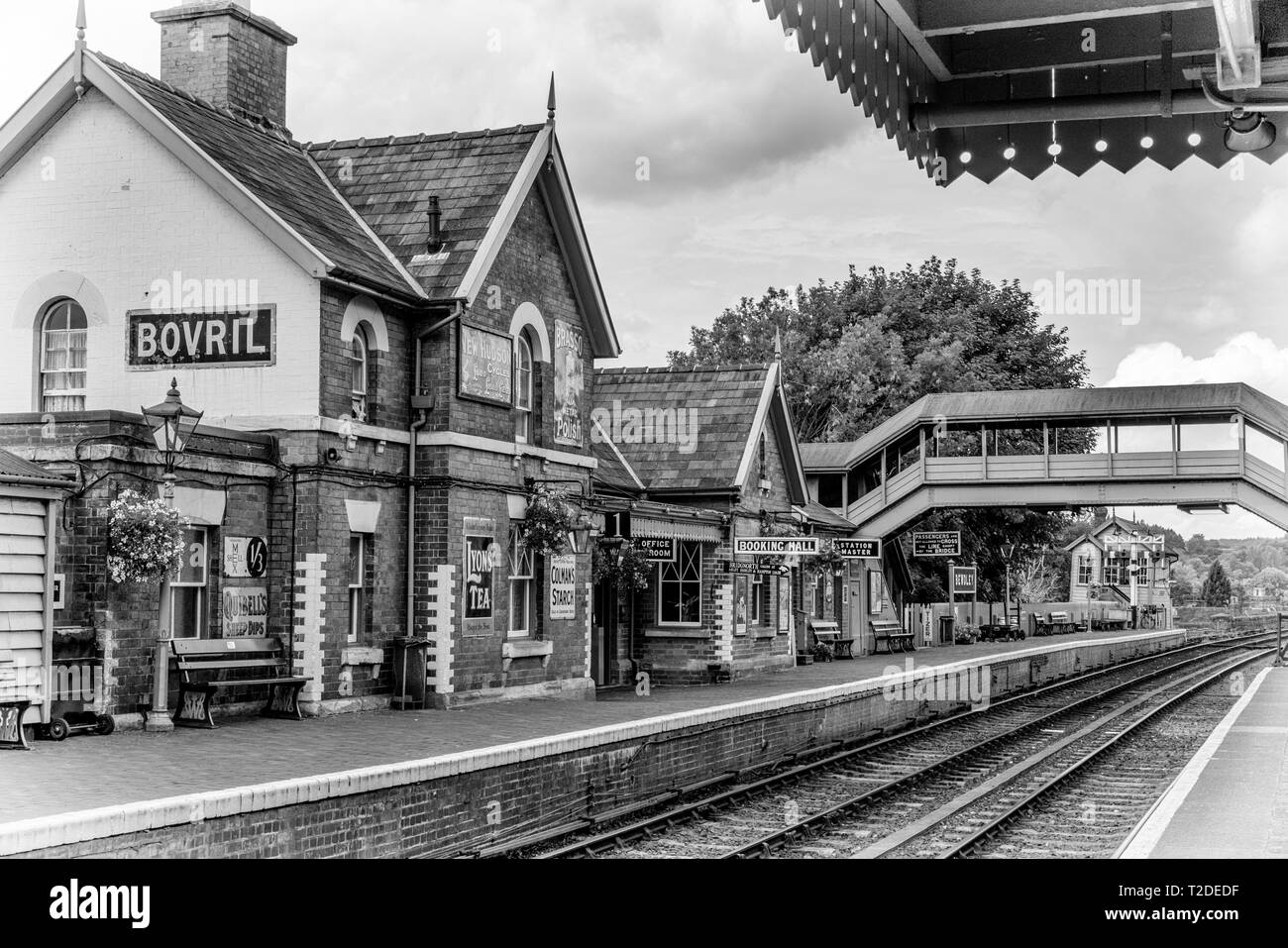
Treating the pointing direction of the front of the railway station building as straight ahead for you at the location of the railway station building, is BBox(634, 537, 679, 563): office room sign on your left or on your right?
on your left

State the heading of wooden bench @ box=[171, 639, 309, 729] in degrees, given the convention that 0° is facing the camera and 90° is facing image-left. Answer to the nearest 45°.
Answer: approximately 315°

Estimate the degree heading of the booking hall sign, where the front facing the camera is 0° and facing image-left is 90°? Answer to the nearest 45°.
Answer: approximately 0°

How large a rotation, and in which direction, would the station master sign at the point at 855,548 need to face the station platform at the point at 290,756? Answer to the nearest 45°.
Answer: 0° — it already faces it

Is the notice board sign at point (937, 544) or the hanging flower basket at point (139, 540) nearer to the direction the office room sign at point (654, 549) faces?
the hanging flower basket

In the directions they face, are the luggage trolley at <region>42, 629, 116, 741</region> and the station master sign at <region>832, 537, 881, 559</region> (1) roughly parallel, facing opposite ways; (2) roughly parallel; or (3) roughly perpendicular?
roughly perpendicular

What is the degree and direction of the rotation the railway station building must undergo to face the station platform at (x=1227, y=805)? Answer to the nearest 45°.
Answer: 0° — it already faces it

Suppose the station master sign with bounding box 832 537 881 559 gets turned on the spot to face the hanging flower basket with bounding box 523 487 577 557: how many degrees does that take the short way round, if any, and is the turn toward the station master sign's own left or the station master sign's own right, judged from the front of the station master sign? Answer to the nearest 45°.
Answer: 0° — it already faces it

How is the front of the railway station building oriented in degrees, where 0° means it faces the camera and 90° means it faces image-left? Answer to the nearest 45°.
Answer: approximately 315°
